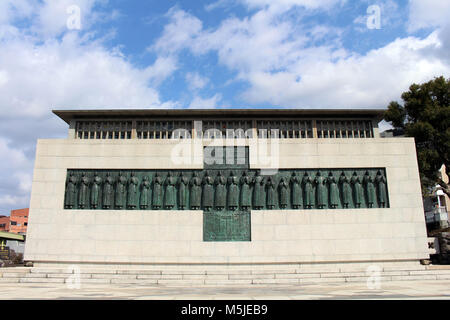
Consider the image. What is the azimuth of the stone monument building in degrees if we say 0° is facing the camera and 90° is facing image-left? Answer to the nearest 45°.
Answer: approximately 0°

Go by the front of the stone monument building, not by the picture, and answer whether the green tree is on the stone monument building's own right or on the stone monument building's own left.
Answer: on the stone monument building's own left
